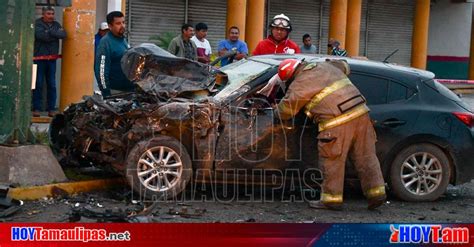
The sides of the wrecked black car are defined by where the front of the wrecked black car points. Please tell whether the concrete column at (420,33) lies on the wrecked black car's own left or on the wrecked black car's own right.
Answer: on the wrecked black car's own right

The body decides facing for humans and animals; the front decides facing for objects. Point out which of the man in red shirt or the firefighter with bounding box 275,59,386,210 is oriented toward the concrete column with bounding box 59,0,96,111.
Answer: the firefighter

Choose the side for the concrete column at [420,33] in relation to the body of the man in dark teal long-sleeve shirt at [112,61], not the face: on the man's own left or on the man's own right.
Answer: on the man's own left

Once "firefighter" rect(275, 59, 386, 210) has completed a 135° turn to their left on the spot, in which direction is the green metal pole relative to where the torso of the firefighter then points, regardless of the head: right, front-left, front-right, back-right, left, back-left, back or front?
right

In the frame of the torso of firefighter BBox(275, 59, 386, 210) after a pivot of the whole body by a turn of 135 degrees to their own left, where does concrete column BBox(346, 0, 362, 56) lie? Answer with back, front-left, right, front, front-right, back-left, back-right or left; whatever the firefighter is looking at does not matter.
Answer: back

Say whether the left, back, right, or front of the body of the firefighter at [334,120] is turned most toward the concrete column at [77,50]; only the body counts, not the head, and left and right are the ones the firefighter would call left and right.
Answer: front

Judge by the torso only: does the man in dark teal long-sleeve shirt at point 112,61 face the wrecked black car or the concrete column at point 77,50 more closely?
the wrecked black car

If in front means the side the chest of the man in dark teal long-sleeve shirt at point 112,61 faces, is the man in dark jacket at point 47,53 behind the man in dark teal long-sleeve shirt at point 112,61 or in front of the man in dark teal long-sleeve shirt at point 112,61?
behind

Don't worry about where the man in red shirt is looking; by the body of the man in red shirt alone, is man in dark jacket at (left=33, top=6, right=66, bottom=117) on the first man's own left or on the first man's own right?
on the first man's own right

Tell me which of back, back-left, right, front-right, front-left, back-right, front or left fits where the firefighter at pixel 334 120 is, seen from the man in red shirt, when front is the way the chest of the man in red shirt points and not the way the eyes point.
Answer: front

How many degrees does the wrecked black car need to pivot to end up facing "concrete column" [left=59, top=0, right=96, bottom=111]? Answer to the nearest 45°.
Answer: approximately 45° to its right

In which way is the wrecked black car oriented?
to the viewer's left

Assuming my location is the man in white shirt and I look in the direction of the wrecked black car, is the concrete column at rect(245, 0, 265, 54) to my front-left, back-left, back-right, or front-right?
back-left

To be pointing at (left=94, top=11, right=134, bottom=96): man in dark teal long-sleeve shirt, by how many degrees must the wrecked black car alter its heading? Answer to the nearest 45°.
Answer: approximately 45° to its right

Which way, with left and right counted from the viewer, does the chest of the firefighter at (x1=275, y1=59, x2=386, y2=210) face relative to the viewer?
facing away from the viewer and to the left of the viewer
